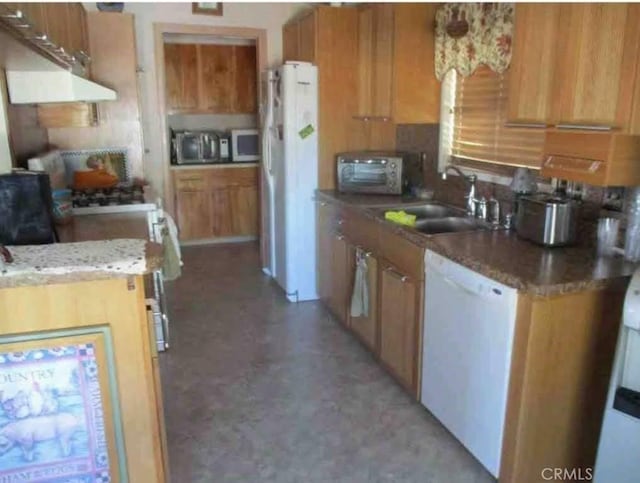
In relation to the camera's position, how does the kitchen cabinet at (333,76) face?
facing to the left of the viewer

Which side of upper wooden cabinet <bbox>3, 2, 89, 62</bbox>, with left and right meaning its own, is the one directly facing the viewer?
right

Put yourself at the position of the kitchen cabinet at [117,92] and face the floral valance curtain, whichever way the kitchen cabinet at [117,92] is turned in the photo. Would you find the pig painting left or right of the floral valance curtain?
right

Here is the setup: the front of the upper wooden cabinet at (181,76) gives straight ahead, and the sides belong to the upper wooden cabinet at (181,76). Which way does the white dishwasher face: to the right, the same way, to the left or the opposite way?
to the right

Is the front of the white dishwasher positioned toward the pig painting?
yes

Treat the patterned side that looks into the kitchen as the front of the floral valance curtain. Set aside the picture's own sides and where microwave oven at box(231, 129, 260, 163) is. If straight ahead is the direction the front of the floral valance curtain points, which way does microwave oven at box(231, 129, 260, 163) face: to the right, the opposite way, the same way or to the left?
to the left

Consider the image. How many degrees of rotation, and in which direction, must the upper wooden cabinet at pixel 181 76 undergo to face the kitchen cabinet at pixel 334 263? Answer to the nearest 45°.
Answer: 0° — it already faces it

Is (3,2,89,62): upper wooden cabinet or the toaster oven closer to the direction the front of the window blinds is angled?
the upper wooden cabinet

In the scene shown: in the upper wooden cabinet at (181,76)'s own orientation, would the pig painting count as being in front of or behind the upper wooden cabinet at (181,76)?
in front

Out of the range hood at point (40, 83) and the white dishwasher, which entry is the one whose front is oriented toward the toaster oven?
the range hood

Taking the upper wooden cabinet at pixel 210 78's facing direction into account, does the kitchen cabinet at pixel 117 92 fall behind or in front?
in front

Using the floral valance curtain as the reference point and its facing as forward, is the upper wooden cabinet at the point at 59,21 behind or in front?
in front
